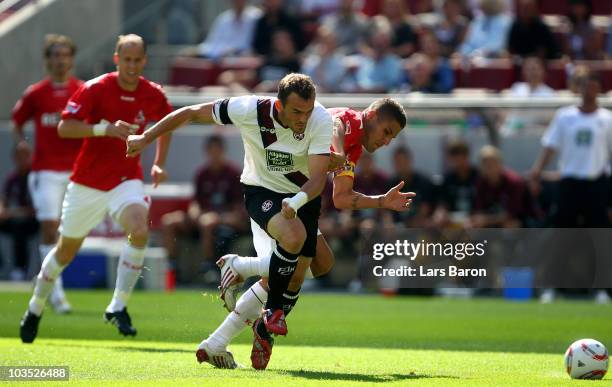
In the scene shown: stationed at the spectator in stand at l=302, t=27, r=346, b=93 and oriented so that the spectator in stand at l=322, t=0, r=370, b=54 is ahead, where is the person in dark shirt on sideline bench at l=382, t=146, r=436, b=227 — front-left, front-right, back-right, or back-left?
back-right

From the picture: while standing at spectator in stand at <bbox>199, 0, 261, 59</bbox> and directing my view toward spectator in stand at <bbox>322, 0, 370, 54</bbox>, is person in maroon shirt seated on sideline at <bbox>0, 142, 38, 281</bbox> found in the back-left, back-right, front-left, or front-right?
back-right

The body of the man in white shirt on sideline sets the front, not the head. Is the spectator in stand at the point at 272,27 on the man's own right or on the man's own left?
on the man's own right

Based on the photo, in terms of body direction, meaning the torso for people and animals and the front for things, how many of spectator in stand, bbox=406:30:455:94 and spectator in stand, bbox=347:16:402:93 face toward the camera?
2

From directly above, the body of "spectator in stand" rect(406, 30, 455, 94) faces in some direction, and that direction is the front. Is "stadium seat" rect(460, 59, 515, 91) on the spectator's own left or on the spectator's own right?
on the spectator's own left

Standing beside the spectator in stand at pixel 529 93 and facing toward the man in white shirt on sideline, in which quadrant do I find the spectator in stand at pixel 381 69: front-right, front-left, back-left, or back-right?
back-right

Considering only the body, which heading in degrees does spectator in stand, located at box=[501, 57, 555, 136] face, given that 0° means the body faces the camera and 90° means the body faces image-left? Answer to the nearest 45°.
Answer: approximately 0°
